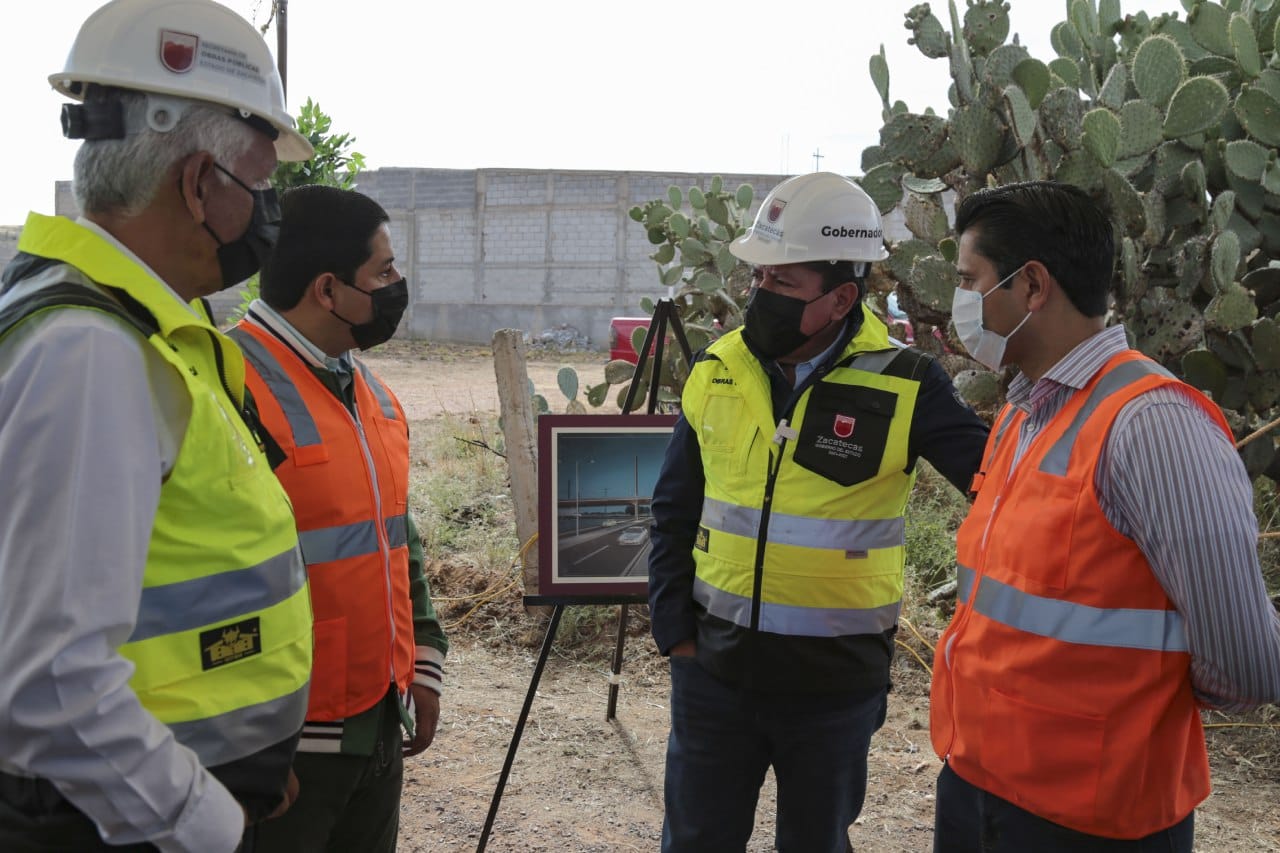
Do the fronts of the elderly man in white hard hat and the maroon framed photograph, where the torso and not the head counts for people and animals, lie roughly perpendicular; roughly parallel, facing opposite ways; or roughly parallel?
roughly perpendicular

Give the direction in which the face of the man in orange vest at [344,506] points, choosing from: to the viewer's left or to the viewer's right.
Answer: to the viewer's right

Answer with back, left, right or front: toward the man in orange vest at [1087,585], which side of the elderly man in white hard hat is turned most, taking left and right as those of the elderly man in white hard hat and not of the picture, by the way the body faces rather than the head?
front

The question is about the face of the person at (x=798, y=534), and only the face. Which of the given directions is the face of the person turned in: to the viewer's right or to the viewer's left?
to the viewer's left

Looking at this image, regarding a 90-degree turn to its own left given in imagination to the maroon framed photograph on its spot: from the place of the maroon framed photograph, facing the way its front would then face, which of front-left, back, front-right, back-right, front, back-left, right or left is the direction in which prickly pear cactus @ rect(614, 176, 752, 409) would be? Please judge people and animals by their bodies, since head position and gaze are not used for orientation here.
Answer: left

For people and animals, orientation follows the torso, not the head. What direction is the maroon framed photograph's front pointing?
toward the camera

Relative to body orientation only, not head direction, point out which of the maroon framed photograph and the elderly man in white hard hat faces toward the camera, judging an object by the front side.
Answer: the maroon framed photograph

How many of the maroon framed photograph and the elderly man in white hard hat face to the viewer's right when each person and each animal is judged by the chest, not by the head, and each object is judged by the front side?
1

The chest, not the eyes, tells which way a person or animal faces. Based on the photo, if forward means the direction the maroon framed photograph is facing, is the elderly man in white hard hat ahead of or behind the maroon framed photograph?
ahead

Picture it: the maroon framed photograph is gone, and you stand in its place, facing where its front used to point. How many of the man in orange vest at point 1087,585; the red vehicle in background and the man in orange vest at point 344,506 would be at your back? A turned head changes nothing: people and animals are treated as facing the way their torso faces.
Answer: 1

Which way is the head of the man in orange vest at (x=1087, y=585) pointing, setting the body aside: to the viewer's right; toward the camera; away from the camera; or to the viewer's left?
to the viewer's left

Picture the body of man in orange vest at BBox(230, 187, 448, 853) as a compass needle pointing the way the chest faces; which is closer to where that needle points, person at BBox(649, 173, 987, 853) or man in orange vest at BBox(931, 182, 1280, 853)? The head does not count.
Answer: the man in orange vest

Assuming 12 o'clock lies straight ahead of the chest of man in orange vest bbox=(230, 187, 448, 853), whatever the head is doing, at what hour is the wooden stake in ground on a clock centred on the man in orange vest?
The wooden stake in ground is roughly at 8 o'clock from the man in orange vest.

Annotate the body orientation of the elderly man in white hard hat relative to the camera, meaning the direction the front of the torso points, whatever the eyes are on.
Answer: to the viewer's right

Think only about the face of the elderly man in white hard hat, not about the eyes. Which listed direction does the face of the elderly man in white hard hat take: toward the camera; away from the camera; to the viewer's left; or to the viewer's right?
to the viewer's right

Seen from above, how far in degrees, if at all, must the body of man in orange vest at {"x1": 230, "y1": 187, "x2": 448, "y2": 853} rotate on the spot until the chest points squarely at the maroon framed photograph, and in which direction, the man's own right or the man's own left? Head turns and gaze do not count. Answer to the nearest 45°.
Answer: approximately 90° to the man's own left

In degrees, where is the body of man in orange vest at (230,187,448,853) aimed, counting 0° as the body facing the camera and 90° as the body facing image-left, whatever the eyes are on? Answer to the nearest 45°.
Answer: approximately 315°
